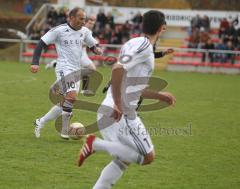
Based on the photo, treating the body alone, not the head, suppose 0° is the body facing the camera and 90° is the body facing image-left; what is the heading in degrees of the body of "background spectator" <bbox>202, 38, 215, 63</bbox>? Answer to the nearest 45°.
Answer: approximately 0°

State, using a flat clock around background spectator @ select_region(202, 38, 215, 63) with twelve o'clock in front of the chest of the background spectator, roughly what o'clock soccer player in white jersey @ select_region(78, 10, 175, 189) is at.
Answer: The soccer player in white jersey is roughly at 12 o'clock from the background spectator.

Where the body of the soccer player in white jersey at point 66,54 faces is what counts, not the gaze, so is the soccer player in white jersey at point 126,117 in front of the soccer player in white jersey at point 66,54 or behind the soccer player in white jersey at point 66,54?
in front

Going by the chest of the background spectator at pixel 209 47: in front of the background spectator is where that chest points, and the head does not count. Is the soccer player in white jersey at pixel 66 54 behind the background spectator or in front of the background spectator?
in front

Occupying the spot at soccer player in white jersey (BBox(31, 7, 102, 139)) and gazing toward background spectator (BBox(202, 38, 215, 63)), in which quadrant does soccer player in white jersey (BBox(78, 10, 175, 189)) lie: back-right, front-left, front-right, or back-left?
back-right

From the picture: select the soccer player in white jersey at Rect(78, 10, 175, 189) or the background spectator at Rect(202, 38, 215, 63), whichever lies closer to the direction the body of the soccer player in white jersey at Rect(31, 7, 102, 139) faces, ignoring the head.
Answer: the soccer player in white jersey

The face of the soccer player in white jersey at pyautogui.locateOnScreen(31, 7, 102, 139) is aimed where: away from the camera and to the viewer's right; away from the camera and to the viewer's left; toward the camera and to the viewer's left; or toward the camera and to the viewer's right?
toward the camera and to the viewer's right

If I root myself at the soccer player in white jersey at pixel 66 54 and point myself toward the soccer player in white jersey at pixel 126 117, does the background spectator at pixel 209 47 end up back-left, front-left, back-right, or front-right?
back-left
